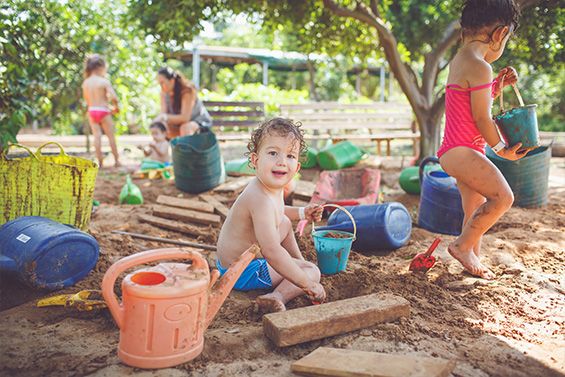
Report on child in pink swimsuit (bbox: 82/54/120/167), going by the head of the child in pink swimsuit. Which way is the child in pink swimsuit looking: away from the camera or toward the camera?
away from the camera

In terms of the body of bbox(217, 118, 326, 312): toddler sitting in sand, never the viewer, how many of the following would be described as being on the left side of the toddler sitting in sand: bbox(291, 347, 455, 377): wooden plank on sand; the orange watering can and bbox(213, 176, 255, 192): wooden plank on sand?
1
